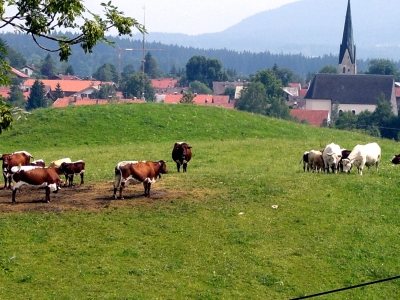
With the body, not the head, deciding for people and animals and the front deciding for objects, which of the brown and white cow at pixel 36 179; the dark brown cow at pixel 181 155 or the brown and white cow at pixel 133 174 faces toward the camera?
the dark brown cow

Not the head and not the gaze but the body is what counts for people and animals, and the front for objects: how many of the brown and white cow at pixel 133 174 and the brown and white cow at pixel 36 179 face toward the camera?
0

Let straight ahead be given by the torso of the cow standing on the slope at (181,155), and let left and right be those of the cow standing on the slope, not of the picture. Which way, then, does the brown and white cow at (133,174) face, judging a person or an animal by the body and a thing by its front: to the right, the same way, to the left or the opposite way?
to the left

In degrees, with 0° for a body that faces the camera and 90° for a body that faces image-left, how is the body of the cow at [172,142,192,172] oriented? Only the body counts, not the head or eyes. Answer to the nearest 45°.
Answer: approximately 0°

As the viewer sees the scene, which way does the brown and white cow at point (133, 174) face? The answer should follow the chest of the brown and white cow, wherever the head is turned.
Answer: to the viewer's right

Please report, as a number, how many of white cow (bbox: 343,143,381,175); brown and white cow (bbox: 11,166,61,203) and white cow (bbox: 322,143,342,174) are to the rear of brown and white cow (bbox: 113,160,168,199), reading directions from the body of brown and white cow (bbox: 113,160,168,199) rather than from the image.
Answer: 1

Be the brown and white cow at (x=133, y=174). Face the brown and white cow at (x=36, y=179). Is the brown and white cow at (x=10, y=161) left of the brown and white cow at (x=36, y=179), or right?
right

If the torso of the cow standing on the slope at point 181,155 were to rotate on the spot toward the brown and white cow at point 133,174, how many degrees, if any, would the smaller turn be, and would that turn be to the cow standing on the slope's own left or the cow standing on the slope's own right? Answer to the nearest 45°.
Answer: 0° — it already faces it

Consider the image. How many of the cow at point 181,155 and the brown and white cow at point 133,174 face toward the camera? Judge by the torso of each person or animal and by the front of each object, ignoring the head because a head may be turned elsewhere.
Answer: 1

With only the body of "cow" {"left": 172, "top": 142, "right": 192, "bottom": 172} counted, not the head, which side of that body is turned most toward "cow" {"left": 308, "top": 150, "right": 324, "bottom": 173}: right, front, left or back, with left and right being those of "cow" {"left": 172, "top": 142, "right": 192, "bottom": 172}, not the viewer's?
left
